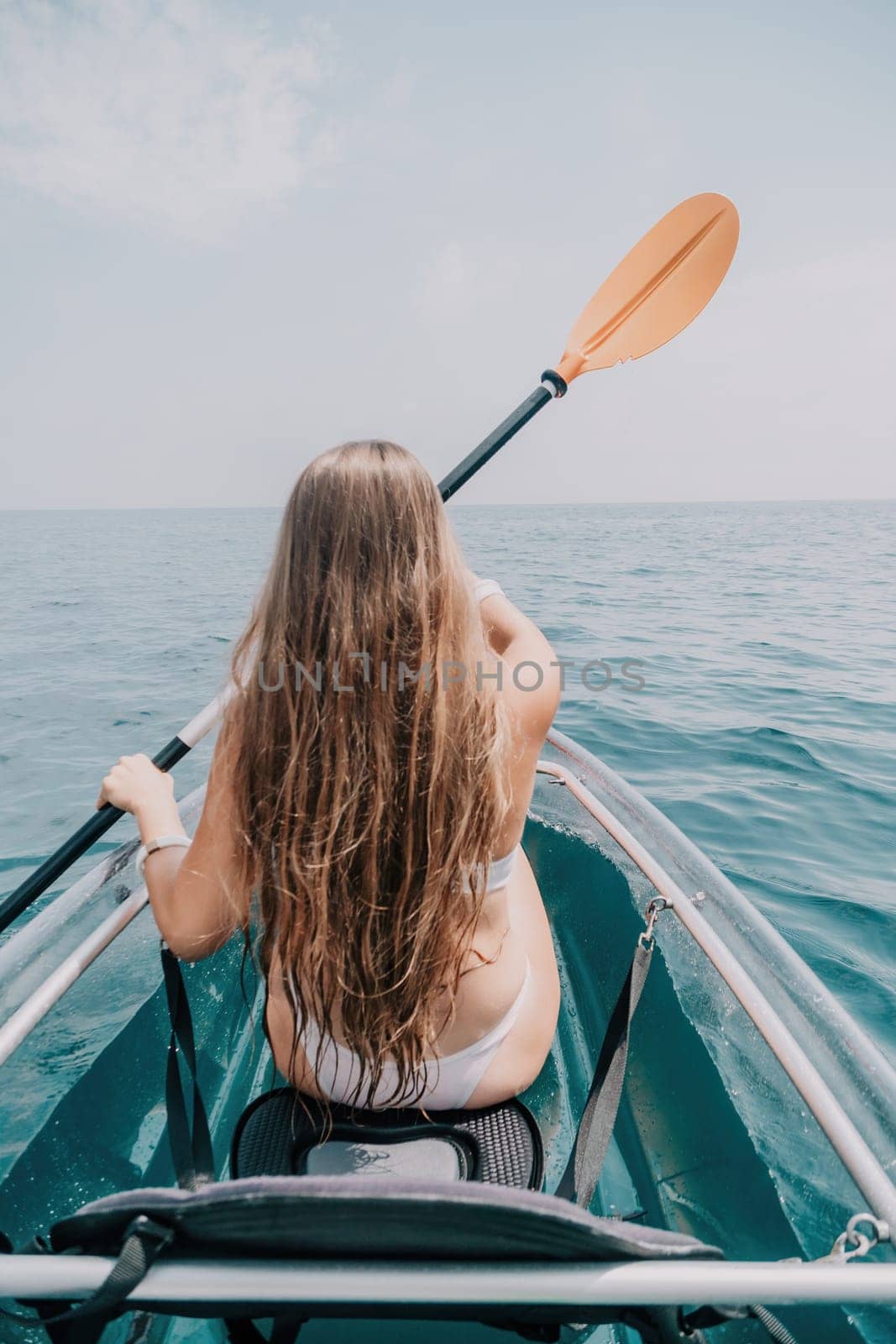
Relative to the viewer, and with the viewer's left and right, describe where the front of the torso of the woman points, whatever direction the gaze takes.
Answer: facing away from the viewer

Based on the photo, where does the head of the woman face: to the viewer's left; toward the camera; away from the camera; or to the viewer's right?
away from the camera
